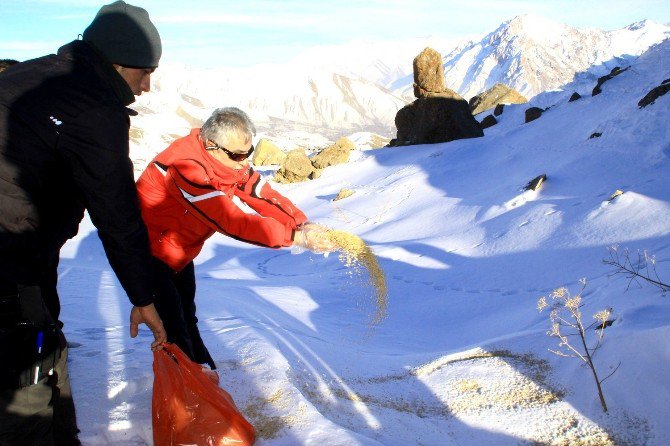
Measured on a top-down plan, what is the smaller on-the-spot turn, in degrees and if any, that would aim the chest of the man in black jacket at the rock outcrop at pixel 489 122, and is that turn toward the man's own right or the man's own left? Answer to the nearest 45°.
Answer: approximately 45° to the man's own left

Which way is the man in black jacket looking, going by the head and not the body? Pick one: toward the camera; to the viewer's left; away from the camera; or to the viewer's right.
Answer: to the viewer's right

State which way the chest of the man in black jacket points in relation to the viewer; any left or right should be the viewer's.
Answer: facing to the right of the viewer

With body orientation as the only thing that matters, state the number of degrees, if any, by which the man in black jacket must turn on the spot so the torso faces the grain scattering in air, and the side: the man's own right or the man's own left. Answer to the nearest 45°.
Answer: approximately 45° to the man's own left

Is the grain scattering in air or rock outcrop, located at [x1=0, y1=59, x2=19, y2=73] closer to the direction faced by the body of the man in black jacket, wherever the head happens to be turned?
the grain scattering in air

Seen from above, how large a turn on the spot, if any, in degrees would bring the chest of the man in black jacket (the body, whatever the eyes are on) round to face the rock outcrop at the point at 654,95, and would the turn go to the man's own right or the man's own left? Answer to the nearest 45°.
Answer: approximately 45° to the man's own left

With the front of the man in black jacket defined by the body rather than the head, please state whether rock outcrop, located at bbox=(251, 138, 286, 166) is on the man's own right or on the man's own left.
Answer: on the man's own left
